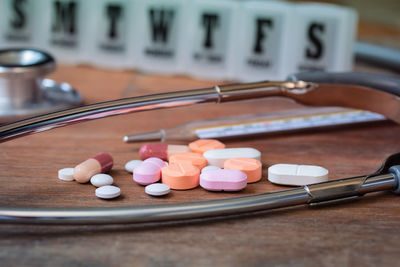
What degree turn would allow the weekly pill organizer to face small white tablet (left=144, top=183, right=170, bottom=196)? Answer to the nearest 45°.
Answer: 0° — it already faces it

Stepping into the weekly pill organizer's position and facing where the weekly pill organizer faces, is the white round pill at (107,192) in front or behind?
in front

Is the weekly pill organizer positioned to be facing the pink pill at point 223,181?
yes

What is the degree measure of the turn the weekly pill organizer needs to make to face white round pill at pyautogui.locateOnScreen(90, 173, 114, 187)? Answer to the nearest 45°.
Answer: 0° — it already faces it

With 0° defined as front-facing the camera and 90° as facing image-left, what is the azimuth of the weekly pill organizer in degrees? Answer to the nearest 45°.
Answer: approximately 0°

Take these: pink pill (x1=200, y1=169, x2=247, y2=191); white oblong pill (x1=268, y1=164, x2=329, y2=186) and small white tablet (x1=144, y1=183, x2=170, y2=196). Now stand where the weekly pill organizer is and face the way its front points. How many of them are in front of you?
3
